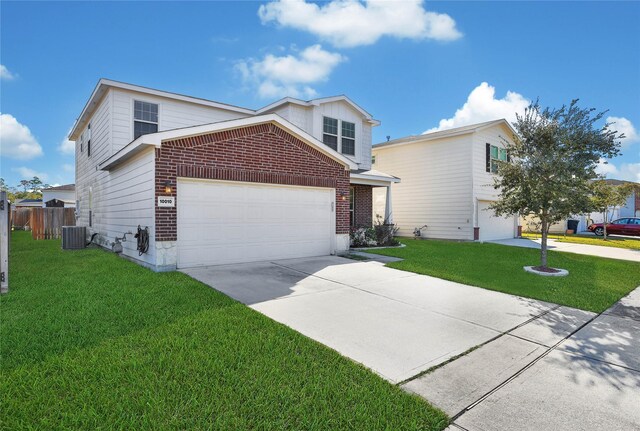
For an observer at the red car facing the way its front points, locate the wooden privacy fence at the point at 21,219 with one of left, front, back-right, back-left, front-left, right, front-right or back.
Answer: front-left

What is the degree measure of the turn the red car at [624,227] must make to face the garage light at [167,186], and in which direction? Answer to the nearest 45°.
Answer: approximately 90° to its left

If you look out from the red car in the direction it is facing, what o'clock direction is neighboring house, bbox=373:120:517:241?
The neighboring house is roughly at 10 o'clock from the red car.

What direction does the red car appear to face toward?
to the viewer's left

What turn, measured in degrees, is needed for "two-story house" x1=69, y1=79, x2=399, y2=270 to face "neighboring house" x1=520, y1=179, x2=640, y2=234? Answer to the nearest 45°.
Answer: approximately 45° to its left

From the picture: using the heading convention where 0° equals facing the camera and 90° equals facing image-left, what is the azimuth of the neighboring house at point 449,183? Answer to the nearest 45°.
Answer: approximately 315°

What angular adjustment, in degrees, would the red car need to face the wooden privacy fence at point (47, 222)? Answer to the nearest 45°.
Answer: approximately 45° to its left
